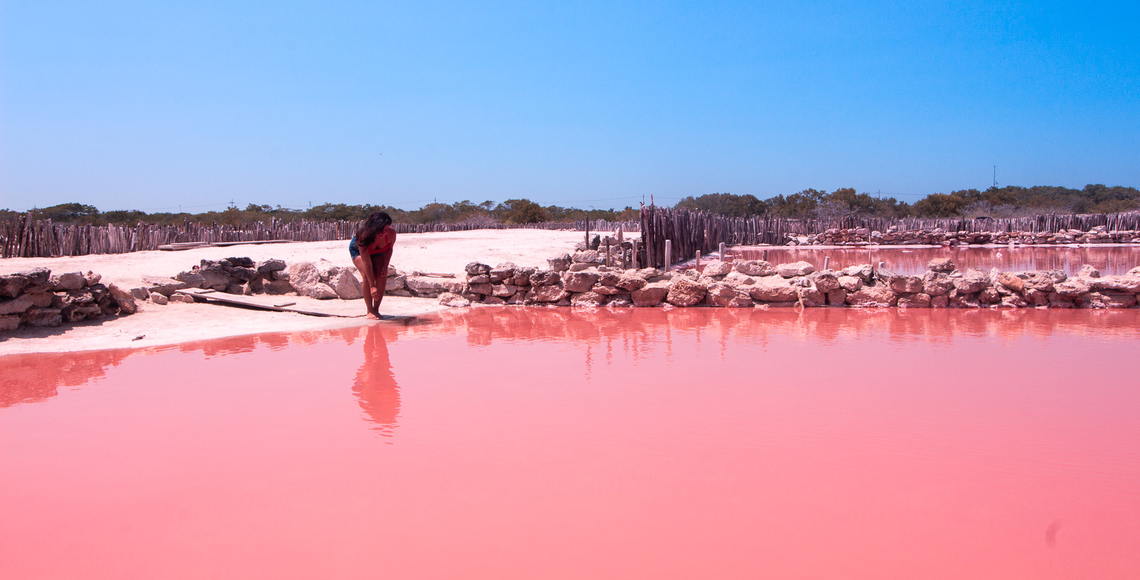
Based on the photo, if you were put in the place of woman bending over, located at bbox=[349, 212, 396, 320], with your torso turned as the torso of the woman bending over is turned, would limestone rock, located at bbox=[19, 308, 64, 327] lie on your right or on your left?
on your right

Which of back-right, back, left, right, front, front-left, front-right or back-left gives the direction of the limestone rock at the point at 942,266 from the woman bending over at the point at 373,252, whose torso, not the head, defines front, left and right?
front-left

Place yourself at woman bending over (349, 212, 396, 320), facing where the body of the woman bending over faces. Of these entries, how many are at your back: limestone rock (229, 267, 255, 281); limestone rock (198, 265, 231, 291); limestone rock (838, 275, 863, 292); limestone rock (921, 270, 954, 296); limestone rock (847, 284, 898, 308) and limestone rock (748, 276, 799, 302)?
2

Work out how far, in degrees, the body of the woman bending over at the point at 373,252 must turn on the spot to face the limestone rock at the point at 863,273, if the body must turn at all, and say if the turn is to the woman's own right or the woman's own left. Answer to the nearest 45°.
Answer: approximately 45° to the woman's own left

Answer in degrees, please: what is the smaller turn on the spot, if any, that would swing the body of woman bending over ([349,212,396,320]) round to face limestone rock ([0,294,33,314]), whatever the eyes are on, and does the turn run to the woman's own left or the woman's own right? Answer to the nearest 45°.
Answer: approximately 135° to the woman's own right

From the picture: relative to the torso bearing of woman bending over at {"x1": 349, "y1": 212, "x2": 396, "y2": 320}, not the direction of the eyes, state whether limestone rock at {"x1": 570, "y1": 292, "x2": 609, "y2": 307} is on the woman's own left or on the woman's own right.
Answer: on the woman's own left

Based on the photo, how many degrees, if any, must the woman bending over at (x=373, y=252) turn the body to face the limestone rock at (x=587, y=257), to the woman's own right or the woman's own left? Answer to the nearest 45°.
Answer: approximately 90° to the woman's own left

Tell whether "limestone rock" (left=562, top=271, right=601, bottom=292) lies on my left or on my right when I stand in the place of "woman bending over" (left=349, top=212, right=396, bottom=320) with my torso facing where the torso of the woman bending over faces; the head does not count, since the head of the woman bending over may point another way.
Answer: on my left

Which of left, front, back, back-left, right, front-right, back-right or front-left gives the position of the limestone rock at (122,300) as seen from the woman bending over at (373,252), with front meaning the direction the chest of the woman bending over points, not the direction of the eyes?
back-right

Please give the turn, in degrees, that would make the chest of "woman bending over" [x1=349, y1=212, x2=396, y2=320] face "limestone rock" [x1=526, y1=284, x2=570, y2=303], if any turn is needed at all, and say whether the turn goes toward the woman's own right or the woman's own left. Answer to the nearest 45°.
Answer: approximately 90° to the woman's own left

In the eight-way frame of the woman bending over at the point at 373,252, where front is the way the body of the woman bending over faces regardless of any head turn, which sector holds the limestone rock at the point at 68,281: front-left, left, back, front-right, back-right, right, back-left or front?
back-right

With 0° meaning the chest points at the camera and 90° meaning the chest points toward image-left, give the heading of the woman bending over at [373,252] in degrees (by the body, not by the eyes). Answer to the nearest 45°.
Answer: approximately 315°

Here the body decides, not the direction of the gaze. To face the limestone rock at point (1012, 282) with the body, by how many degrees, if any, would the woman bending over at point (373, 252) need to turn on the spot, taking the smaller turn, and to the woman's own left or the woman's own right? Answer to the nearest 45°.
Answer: approximately 45° to the woman's own left

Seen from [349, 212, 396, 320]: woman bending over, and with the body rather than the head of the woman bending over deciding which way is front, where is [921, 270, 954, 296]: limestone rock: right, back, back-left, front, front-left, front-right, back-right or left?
front-left

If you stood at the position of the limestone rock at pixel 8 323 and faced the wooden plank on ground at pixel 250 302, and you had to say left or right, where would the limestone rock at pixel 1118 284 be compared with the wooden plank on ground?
right

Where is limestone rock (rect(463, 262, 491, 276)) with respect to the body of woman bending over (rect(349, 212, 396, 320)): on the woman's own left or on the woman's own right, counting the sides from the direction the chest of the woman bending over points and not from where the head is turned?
on the woman's own left
